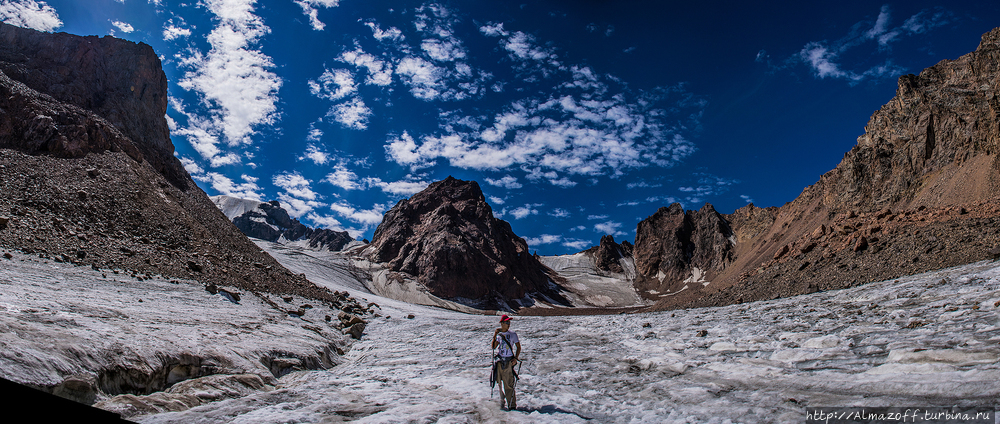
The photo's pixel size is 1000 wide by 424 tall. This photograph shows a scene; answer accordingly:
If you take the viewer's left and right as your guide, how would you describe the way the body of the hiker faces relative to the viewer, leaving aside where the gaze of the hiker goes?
facing the viewer

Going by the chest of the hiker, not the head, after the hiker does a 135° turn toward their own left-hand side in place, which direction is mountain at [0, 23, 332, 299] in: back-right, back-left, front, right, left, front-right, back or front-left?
left
